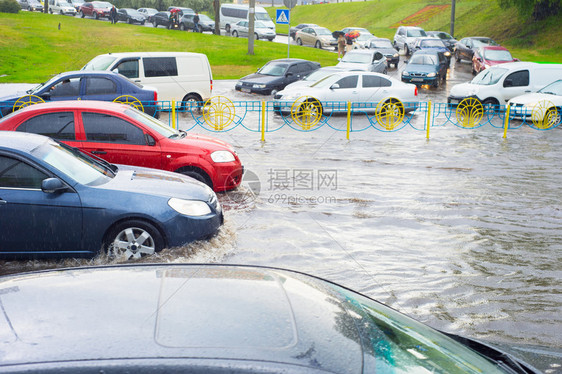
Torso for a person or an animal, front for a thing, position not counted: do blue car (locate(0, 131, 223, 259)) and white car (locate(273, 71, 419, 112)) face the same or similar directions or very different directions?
very different directions

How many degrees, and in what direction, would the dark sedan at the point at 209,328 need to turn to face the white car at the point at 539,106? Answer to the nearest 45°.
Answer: approximately 45° to its left

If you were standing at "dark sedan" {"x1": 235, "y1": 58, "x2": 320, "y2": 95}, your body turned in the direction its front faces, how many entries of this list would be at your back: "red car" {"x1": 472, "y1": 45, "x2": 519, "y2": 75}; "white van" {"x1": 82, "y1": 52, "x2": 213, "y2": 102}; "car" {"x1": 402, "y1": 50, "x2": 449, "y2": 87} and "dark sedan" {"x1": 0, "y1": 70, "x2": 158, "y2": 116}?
2

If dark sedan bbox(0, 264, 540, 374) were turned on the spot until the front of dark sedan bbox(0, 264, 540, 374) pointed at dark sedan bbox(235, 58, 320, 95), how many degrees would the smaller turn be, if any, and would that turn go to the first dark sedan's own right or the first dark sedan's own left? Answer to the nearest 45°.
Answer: approximately 90° to the first dark sedan's own left

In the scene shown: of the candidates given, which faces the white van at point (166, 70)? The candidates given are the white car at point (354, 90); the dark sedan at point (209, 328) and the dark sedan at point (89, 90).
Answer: the white car

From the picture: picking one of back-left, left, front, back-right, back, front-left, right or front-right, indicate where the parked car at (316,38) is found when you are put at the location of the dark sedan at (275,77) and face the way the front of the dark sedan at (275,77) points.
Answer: back-right

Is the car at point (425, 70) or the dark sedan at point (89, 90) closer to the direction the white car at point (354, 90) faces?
the dark sedan

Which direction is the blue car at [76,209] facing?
to the viewer's right

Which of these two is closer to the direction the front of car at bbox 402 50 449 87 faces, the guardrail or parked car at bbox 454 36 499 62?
the guardrail

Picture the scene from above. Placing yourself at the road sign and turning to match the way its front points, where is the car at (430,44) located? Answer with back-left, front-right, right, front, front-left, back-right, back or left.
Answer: back-left

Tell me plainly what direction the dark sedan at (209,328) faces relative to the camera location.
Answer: facing to the right of the viewer

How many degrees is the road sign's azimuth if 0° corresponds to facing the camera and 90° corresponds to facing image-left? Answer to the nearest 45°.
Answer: approximately 0°

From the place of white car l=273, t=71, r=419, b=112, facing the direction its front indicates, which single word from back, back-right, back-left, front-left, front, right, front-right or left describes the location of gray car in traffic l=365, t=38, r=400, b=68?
right

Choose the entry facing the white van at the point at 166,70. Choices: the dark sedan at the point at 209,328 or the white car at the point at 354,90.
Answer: the white car
